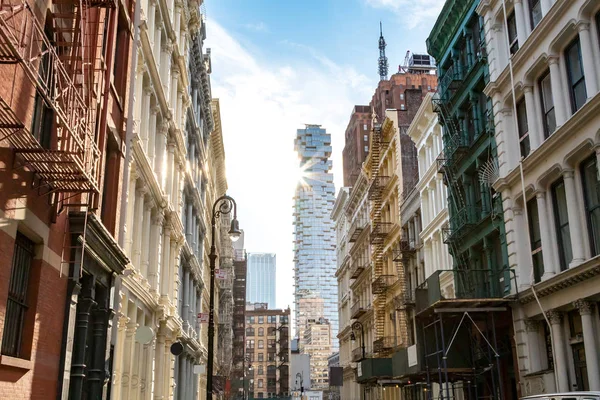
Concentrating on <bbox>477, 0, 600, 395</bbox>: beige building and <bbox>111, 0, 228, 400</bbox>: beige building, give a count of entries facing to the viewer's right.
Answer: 1

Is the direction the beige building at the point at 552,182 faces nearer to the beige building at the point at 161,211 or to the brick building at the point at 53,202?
the brick building

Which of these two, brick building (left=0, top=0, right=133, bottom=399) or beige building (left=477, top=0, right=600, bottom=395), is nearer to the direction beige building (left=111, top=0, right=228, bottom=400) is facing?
the beige building

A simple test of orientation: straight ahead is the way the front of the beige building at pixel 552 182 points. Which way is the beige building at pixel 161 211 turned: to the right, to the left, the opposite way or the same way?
the opposite way

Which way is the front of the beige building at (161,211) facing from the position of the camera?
facing to the right of the viewer

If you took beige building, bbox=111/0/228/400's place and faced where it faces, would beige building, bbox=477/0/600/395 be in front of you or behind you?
in front

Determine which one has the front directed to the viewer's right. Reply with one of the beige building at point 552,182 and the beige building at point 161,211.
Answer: the beige building at point 161,211

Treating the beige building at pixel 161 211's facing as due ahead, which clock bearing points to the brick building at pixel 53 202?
The brick building is roughly at 3 o'clock from the beige building.

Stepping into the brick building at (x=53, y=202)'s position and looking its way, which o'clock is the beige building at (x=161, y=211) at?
The beige building is roughly at 8 o'clock from the brick building.

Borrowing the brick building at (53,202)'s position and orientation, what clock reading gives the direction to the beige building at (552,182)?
The beige building is roughly at 10 o'clock from the brick building.

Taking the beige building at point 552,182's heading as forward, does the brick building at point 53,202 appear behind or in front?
in front
